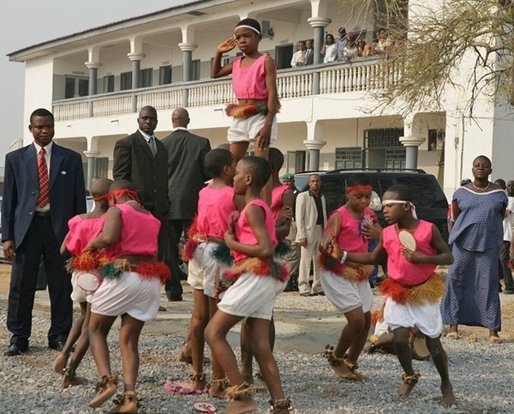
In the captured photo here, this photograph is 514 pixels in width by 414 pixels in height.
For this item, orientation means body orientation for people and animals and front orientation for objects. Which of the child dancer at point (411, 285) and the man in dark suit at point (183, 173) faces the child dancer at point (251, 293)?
the child dancer at point (411, 285)

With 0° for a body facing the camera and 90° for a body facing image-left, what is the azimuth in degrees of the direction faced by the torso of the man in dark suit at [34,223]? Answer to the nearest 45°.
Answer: approximately 0°

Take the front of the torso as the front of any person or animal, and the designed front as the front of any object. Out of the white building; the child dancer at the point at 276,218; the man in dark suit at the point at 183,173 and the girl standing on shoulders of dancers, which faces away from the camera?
the man in dark suit

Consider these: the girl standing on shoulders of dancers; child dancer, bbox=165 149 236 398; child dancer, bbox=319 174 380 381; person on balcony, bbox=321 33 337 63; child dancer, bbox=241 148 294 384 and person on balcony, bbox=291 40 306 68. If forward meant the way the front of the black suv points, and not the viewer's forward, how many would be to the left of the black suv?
4

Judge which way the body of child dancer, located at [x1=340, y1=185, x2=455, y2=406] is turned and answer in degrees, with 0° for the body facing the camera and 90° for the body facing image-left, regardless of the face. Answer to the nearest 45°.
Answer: approximately 45°
